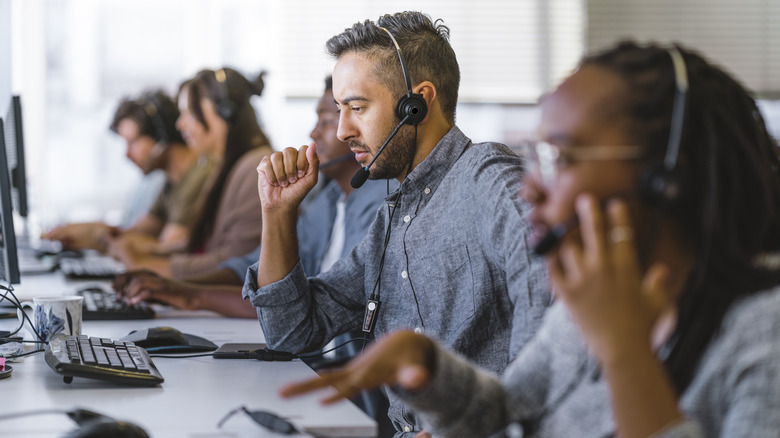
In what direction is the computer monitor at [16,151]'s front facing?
to the viewer's right

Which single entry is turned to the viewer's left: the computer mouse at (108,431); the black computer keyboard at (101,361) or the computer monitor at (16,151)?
the computer mouse

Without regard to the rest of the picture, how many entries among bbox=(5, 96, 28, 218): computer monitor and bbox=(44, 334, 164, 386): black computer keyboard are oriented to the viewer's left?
0

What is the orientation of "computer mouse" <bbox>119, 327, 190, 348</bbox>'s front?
to the viewer's left

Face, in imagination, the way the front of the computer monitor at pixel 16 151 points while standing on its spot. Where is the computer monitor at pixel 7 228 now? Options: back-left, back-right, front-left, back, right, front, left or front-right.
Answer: right

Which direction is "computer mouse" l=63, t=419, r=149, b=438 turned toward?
to the viewer's left

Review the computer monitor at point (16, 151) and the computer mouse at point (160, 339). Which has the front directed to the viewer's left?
the computer mouse

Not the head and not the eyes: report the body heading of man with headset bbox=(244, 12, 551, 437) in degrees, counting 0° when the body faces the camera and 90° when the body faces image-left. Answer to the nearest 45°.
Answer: approximately 45°

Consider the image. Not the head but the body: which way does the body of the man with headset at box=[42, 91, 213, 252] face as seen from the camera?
to the viewer's left

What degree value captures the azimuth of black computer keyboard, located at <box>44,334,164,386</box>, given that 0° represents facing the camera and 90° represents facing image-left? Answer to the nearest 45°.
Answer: approximately 270°

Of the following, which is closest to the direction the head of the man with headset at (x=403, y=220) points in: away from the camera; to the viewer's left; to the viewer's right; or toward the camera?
to the viewer's left

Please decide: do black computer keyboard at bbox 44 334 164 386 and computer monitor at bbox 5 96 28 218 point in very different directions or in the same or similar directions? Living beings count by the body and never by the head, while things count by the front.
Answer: same or similar directions

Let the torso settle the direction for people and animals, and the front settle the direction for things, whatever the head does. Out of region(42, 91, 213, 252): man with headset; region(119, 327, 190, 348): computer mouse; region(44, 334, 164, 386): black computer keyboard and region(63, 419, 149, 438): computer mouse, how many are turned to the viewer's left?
3

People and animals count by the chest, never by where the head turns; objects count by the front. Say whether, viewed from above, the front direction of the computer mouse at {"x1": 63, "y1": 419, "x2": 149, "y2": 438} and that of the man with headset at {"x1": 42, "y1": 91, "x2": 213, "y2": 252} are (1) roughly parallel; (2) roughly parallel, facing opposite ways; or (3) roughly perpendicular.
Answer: roughly parallel
